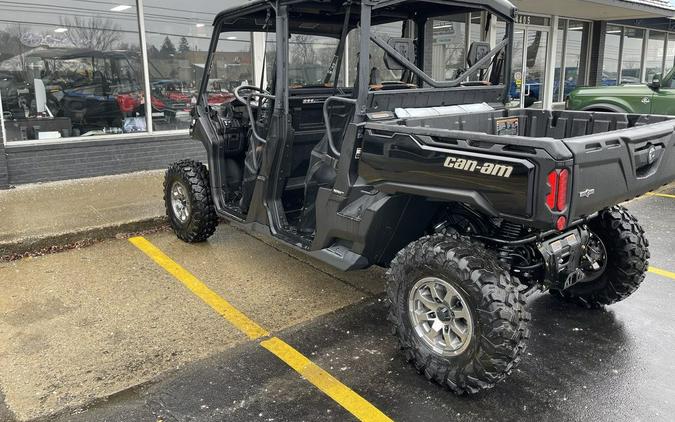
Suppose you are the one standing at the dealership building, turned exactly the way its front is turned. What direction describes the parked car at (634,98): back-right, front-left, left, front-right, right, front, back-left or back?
front-left

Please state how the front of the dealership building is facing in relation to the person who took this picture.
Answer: facing the viewer and to the right of the viewer

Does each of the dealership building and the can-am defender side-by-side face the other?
yes

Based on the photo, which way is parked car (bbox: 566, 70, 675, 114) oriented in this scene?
to the viewer's left

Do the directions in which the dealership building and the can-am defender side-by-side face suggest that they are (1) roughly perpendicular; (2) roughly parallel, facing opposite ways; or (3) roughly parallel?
roughly parallel, facing opposite ways

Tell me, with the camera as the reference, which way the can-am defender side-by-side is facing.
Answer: facing away from the viewer and to the left of the viewer

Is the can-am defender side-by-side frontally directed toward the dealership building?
yes

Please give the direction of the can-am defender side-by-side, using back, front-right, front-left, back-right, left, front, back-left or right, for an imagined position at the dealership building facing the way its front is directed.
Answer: front

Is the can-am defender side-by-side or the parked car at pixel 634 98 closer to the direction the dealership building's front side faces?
the can-am defender side-by-side
